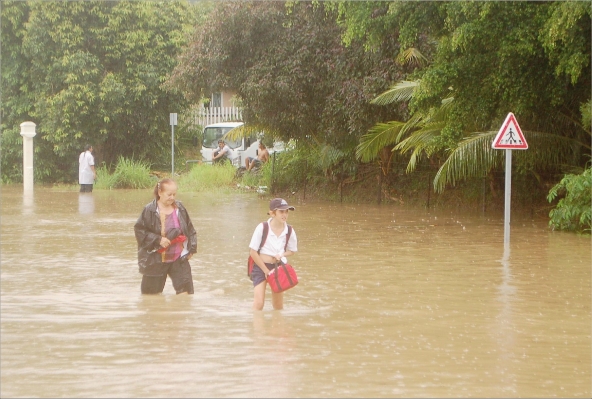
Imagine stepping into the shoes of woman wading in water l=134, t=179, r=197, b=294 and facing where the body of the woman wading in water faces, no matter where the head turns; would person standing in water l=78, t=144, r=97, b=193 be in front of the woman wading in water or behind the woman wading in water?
behind

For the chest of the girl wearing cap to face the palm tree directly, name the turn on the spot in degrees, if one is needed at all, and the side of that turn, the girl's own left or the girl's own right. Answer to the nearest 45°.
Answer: approximately 90° to the girl's own left

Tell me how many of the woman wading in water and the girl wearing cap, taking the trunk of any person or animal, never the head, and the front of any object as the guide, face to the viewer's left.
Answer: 0

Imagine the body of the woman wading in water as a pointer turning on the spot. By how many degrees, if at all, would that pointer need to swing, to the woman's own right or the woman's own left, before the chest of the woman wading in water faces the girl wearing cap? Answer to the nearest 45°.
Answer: approximately 45° to the woman's own left

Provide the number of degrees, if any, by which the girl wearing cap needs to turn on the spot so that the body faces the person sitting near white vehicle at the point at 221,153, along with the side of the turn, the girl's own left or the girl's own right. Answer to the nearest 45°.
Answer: approximately 135° to the girl's own left

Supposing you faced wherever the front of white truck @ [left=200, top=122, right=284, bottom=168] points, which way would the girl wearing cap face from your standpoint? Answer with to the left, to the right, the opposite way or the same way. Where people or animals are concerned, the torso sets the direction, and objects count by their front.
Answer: to the left

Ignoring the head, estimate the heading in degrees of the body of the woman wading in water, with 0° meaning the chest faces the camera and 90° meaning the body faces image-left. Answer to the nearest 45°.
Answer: approximately 315°

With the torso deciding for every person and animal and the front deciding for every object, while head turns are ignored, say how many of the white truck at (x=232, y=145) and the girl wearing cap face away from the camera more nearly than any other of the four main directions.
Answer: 0

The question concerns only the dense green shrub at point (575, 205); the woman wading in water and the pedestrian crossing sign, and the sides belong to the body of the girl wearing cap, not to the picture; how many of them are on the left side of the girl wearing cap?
2

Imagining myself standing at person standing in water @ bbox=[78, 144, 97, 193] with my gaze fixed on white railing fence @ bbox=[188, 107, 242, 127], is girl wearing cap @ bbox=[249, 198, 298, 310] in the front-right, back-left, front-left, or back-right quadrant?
back-right
